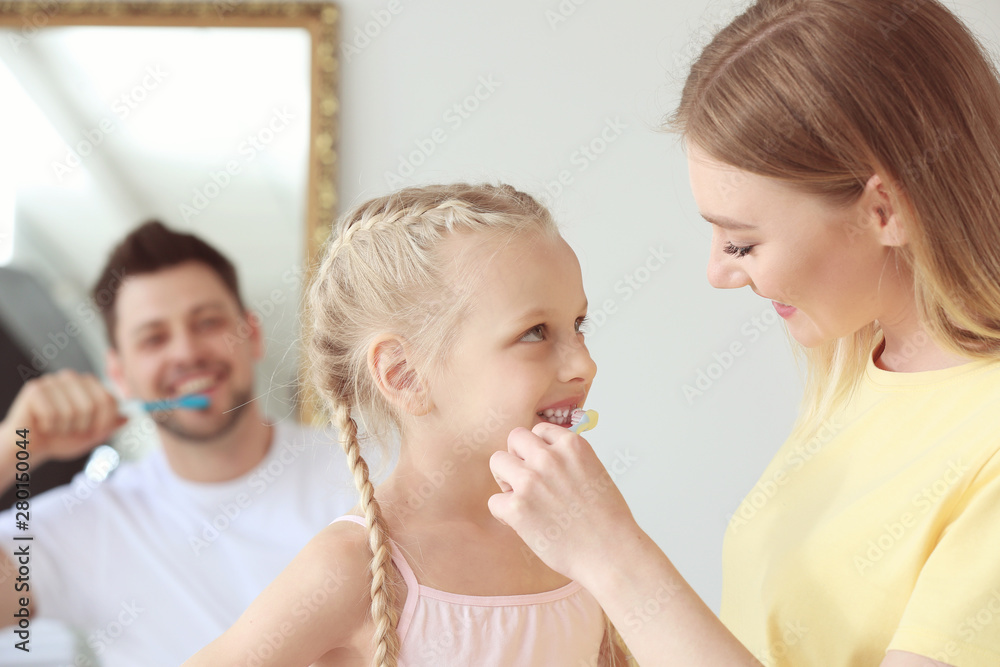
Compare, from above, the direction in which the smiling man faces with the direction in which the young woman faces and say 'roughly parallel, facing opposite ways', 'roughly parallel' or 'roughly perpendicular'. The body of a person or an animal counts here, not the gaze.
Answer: roughly perpendicular

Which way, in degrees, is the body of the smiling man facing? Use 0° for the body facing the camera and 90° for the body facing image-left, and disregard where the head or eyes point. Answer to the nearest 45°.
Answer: approximately 0°

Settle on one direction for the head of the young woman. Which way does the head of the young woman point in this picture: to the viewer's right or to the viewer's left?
to the viewer's left

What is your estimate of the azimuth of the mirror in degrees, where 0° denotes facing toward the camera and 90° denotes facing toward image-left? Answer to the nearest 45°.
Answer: approximately 0°

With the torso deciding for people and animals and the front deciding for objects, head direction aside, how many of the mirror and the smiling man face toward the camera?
2

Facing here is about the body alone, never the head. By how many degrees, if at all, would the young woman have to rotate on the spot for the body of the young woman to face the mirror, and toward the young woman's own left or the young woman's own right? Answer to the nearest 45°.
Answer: approximately 90° to the young woman's own right

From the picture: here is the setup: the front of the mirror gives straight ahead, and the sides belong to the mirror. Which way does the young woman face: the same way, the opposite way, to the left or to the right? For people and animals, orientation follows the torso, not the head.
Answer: to the right

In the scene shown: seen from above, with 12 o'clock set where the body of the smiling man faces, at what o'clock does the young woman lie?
The young woman is roughly at 11 o'clock from the smiling man.

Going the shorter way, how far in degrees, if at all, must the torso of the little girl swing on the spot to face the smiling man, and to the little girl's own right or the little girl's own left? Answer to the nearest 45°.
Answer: approximately 180°
